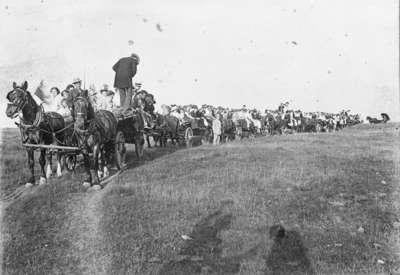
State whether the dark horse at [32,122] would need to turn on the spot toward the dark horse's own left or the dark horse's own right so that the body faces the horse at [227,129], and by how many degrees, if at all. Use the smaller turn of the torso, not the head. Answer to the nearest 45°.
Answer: approximately 180°

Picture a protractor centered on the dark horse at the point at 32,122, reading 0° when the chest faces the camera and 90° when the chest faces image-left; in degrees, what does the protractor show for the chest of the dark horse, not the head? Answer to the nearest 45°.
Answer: approximately 45°

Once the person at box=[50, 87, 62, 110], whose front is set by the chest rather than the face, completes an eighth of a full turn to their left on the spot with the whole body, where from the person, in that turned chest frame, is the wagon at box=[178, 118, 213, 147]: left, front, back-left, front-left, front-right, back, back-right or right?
back-left

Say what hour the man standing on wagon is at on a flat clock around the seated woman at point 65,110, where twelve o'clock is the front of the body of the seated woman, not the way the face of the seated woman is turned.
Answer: The man standing on wagon is roughly at 7 o'clock from the seated woman.

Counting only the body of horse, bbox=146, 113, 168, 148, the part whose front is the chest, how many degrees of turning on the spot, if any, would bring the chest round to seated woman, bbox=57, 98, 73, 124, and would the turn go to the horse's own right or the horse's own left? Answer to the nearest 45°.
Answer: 0° — it already faces them

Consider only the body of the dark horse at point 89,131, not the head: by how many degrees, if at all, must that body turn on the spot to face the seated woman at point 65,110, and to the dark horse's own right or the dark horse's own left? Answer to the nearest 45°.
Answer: approximately 135° to the dark horse's own right

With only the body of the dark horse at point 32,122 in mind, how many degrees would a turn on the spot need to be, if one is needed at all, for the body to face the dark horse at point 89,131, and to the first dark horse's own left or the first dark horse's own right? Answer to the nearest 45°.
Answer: approximately 90° to the first dark horse's own left
